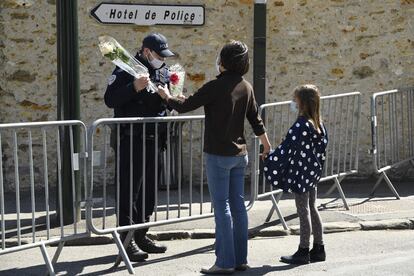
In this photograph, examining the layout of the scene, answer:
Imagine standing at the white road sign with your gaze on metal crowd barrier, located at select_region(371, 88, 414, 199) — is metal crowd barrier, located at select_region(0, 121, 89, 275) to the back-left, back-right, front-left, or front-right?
back-right

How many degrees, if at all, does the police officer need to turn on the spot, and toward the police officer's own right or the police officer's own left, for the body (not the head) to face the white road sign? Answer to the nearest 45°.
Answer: approximately 135° to the police officer's own left

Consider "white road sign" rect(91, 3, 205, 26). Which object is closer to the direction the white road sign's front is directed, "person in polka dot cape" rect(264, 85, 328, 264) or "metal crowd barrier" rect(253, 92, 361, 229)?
the person in polka dot cape

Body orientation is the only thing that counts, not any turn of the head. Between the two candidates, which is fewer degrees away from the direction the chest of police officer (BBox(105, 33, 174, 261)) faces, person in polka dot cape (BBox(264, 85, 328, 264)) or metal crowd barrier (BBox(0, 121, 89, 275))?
the person in polka dot cape

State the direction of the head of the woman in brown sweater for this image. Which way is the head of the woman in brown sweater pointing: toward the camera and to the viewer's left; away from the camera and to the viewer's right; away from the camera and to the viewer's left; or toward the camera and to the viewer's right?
away from the camera and to the viewer's left

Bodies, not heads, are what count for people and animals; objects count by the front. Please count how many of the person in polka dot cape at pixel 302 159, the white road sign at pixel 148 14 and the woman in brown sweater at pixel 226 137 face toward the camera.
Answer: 1

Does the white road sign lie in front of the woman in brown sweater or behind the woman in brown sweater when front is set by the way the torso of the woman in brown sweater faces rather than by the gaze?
in front

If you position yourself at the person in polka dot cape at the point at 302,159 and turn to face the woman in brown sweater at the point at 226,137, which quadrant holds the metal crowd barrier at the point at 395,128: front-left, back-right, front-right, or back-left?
back-right

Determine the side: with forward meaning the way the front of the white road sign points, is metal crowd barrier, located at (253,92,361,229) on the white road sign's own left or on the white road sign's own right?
on the white road sign's own left
